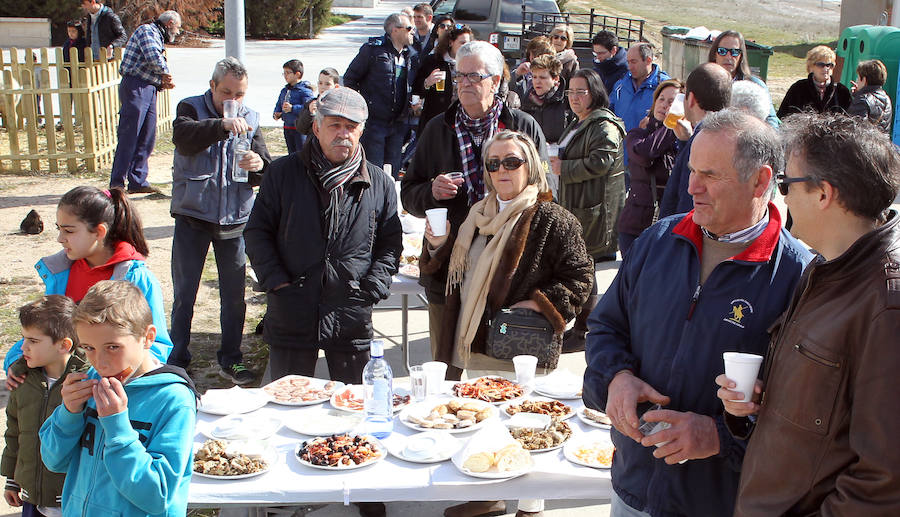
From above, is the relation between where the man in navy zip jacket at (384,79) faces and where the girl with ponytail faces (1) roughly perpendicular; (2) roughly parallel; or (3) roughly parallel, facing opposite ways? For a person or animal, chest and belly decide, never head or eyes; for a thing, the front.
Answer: roughly perpendicular

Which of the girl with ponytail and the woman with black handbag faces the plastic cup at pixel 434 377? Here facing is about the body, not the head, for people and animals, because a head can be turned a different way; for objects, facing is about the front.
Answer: the woman with black handbag

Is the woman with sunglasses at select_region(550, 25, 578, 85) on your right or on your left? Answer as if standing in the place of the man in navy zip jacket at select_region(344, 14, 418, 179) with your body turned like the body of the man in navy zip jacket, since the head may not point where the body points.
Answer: on your left

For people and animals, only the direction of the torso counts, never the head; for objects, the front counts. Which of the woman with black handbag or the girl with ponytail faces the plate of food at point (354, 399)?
the woman with black handbag

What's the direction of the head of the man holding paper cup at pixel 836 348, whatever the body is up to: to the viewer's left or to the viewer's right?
to the viewer's left

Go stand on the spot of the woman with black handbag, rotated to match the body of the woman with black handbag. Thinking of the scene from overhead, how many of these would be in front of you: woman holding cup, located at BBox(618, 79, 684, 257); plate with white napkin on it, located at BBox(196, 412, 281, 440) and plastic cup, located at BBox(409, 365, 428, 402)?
2
